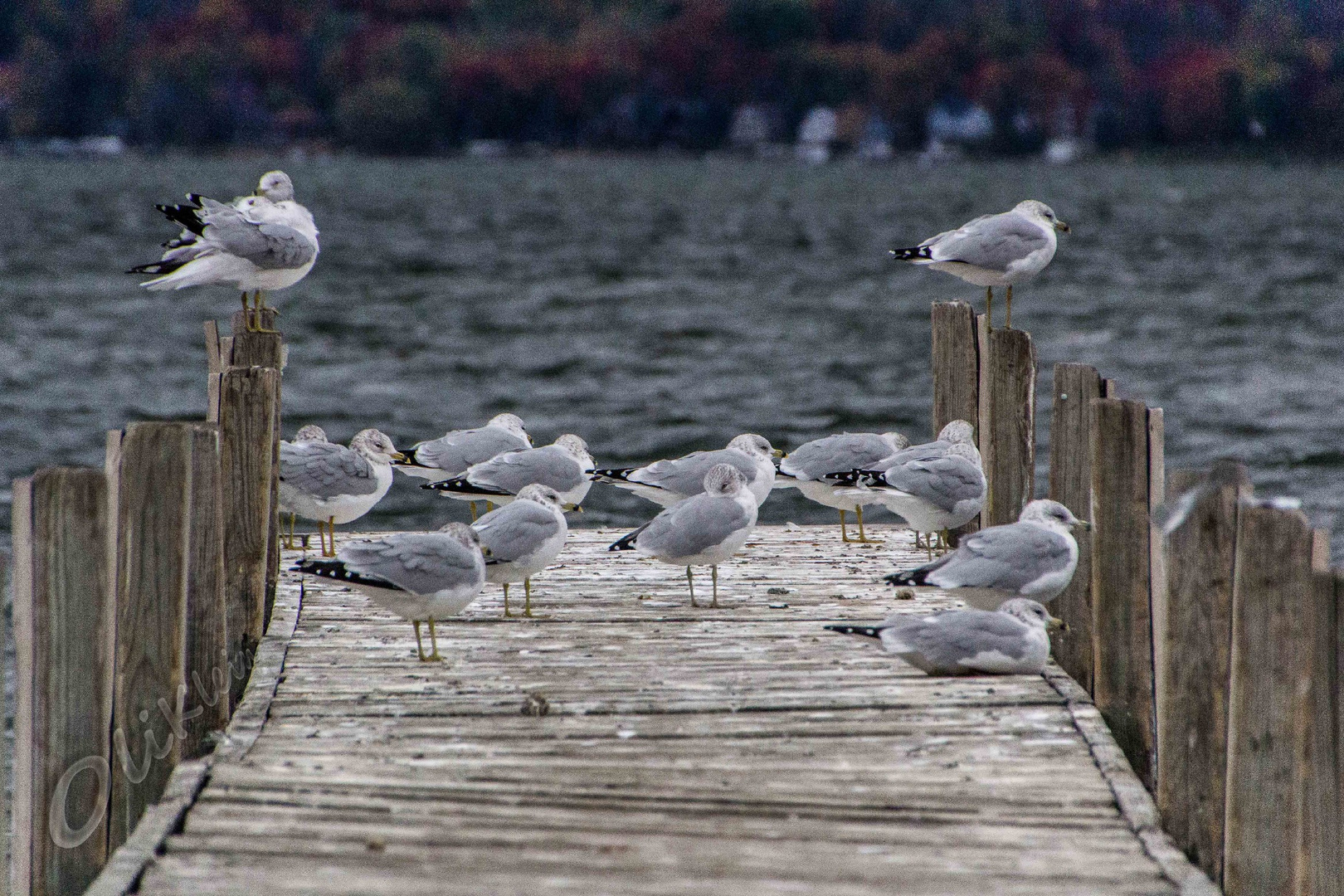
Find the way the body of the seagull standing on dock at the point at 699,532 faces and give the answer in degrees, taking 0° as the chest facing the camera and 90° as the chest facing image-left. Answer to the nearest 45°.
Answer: approximately 270°

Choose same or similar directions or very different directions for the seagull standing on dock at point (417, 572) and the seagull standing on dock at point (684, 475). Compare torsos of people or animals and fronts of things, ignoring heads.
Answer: same or similar directions

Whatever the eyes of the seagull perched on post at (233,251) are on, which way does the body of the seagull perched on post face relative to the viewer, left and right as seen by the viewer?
facing to the right of the viewer

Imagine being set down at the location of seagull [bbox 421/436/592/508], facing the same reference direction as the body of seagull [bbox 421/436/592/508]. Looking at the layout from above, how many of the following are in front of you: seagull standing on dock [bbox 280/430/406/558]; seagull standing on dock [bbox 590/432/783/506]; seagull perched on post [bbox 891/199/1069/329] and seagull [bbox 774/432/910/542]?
3

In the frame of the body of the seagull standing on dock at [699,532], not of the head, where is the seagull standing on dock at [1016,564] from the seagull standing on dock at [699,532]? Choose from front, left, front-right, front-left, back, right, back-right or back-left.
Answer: front-right

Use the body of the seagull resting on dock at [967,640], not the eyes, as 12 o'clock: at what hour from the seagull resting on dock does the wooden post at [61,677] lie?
The wooden post is roughly at 5 o'clock from the seagull resting on dock.

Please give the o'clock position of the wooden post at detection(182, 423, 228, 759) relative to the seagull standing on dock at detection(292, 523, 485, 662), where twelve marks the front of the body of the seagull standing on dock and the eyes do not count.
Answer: The wooden post is roughly at 5 o'clock from the seagull standing on dock.

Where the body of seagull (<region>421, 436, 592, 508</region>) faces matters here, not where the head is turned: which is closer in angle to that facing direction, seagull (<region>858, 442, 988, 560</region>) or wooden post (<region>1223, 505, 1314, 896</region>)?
the seagull

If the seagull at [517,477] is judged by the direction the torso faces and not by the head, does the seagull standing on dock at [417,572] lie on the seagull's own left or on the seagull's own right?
on the seagull's own right

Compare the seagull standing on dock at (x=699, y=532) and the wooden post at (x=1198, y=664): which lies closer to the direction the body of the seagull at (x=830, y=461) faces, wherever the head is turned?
the wooden post

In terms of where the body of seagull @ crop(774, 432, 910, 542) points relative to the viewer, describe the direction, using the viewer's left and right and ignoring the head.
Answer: facing to the right of the viewer

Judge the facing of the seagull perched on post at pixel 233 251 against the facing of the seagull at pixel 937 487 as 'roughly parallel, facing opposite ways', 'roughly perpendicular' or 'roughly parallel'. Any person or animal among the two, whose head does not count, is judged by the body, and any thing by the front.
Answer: roughly parallel

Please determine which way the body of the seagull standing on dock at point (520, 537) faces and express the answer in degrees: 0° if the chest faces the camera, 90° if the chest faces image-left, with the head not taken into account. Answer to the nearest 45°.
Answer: approximately 270°

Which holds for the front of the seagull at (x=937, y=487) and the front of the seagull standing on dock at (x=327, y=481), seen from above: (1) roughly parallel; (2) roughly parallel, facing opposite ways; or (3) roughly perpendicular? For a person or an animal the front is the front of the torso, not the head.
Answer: roughly parallel

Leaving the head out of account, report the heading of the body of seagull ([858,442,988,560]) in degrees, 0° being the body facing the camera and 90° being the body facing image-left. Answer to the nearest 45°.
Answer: approximately 270°

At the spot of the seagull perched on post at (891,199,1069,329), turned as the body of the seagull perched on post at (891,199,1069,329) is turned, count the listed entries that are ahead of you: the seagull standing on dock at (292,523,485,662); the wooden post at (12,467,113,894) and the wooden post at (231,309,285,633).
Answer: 0

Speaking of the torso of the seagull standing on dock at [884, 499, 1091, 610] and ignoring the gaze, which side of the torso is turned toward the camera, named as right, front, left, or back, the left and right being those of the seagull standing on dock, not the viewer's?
right
